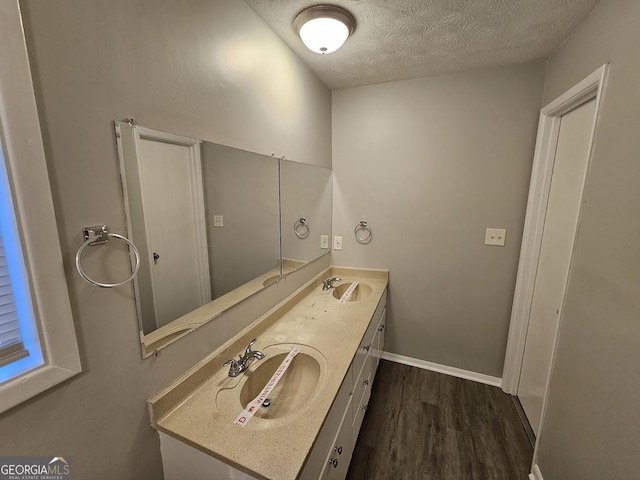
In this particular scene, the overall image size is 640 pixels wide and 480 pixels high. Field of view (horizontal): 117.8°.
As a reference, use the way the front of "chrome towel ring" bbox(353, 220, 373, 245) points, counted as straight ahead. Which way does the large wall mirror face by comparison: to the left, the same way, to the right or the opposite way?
to the left

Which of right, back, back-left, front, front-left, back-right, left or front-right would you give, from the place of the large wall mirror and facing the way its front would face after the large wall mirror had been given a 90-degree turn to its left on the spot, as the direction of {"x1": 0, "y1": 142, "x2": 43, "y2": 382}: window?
back

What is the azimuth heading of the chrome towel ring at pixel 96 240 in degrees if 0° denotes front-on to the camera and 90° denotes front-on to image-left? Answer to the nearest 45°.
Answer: approximately 315°

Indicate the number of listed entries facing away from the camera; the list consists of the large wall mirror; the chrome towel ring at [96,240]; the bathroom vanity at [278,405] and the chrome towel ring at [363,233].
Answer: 0

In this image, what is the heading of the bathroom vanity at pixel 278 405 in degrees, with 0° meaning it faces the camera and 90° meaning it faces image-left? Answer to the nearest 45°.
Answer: approximately 315°

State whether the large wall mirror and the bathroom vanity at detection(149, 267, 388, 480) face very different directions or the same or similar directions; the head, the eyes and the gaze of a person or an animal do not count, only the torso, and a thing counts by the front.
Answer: same or similar directions

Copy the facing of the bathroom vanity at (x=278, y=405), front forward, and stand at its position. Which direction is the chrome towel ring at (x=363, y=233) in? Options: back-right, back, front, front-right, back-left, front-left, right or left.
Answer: left

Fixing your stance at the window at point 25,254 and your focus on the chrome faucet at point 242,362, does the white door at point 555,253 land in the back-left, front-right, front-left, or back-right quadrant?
front-right

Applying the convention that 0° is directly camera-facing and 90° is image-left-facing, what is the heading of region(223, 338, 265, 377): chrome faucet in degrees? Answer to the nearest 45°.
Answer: approximately 315°

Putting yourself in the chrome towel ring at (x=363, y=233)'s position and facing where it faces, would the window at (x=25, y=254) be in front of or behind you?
in front

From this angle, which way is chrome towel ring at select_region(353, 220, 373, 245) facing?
toward the camera

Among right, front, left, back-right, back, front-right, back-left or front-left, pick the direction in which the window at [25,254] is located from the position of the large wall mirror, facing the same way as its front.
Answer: right

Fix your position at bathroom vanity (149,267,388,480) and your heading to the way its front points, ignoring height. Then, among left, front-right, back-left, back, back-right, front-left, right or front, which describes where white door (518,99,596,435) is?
front-left
